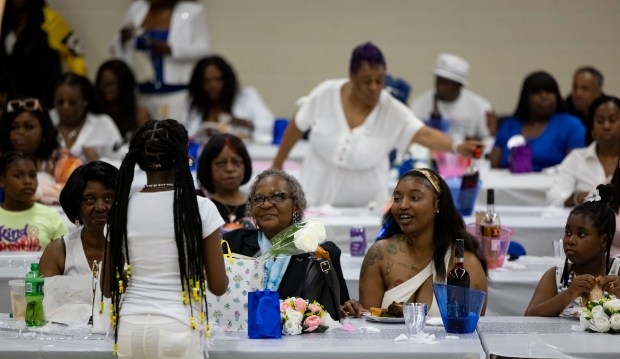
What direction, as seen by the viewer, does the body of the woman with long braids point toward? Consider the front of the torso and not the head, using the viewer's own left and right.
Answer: facing away from the viewer

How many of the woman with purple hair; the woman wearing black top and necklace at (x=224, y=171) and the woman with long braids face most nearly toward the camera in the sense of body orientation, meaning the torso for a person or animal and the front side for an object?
2

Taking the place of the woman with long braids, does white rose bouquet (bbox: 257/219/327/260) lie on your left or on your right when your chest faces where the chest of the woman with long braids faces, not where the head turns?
on your right

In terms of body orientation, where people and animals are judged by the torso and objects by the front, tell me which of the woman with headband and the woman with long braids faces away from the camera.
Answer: the woman with long braids

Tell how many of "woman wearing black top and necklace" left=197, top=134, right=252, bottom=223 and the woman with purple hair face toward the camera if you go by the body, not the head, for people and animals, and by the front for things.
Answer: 2

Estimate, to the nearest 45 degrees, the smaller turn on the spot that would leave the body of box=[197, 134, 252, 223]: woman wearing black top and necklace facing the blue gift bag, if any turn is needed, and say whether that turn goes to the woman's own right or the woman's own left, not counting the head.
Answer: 0° — they already face it

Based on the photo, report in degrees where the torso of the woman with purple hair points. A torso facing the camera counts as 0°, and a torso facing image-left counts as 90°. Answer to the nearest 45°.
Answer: approximately 0°

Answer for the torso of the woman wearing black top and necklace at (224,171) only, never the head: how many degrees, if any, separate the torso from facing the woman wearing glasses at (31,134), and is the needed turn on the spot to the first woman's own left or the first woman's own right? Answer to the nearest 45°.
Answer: approximately 135° to the first woman's own right

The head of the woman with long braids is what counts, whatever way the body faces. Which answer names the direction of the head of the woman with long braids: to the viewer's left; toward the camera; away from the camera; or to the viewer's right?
away from the camera

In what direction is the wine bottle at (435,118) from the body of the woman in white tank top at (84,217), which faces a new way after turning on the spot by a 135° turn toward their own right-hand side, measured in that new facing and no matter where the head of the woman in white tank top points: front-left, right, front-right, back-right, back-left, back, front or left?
back-right
